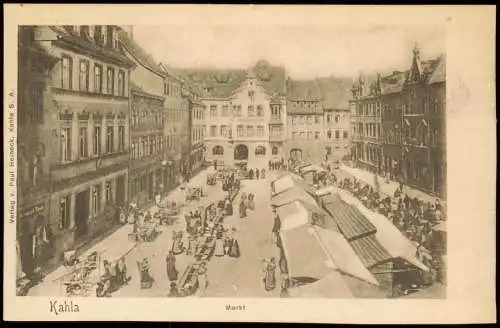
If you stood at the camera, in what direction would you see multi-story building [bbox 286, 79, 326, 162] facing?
facing the viewer

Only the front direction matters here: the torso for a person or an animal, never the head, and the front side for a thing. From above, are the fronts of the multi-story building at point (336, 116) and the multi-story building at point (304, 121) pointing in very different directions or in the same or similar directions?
same or similar directions

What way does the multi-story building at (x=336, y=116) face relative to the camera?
toward the camera

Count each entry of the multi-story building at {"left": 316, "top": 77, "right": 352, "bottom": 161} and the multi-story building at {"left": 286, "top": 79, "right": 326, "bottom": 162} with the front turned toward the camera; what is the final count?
2
